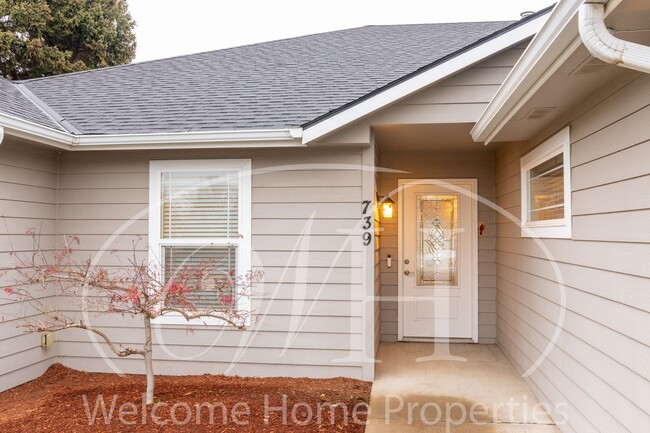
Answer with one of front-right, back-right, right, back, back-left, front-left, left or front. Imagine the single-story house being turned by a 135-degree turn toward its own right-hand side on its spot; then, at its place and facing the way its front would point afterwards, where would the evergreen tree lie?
front

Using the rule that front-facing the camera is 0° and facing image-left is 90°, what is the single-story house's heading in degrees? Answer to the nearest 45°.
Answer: approximately 0°
